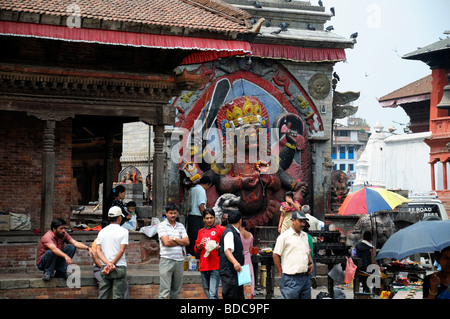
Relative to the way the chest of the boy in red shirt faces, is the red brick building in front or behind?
behind

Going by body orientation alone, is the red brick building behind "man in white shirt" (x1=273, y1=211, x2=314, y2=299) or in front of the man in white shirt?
behind

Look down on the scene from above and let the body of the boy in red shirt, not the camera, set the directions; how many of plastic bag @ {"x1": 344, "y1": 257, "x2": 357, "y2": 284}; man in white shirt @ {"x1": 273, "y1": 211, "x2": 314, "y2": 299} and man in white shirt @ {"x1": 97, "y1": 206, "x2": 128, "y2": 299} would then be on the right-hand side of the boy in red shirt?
1

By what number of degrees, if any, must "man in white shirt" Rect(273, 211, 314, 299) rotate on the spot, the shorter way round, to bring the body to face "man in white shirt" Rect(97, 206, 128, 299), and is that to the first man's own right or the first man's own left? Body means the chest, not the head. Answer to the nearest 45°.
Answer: approximately 135° to the first man's own right

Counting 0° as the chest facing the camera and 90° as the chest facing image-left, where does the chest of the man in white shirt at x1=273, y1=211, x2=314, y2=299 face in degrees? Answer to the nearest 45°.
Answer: approximately 315°

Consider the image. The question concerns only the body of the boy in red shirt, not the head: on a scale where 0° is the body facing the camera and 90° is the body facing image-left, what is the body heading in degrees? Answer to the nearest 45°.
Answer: approximately 0°
